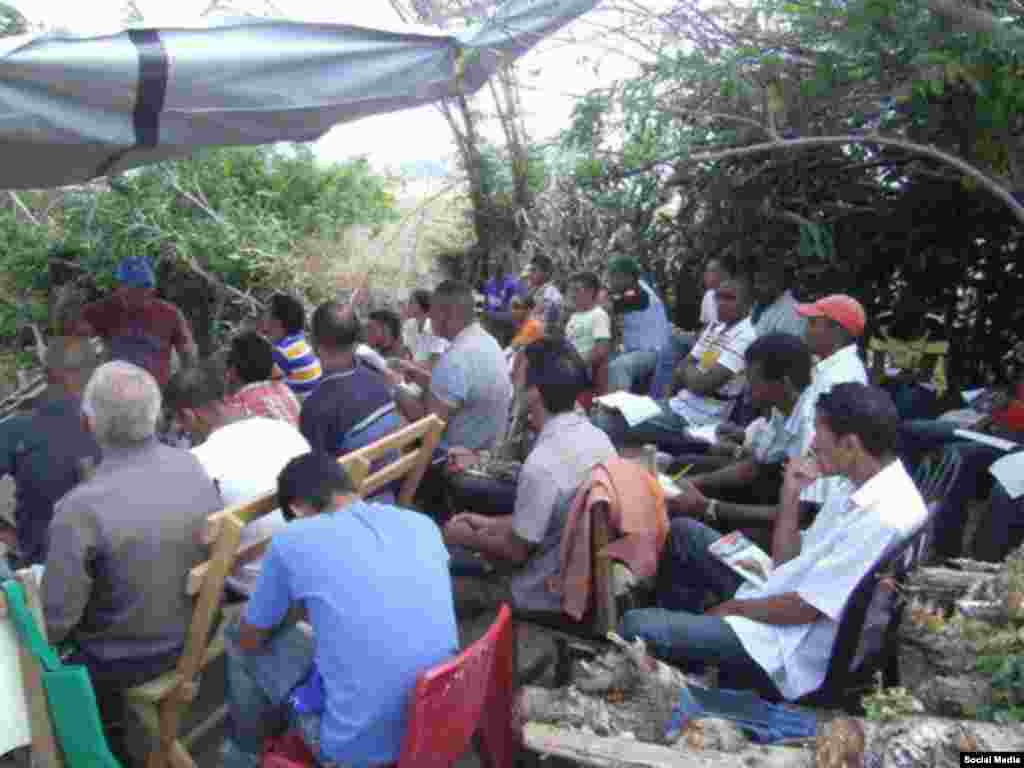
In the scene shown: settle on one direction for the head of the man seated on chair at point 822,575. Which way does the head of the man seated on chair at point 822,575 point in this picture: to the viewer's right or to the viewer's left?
to the viewer's left

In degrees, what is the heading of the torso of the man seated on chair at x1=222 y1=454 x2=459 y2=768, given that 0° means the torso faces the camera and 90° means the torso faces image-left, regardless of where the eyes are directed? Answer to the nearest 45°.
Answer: approximately 135°

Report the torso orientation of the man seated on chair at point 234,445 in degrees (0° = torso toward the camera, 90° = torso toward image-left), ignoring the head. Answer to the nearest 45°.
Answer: approximately 135°

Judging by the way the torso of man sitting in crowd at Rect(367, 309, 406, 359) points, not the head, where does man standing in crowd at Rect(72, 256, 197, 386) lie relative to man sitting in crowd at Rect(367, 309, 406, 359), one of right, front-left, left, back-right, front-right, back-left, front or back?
front

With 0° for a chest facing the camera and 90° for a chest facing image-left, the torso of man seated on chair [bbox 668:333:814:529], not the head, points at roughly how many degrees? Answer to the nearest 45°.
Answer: approximately 90°

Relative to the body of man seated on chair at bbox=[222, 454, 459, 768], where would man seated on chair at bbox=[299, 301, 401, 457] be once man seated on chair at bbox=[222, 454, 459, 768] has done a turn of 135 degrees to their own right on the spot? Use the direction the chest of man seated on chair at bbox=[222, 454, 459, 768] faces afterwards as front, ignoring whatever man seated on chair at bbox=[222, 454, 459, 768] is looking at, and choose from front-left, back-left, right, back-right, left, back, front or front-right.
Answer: left

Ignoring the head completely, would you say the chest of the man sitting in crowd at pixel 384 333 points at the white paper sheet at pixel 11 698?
no

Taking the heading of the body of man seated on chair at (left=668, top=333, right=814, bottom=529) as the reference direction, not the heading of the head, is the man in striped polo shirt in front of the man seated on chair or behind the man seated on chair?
in front

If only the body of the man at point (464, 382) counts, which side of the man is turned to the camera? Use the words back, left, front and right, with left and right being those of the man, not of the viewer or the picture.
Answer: left

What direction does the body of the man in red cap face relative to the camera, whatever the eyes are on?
to the viewer's left

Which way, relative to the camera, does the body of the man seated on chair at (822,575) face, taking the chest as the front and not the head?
to the viewer's left

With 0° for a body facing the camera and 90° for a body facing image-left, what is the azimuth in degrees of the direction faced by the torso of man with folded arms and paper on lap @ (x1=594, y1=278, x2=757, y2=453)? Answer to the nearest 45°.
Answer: approximately 45°

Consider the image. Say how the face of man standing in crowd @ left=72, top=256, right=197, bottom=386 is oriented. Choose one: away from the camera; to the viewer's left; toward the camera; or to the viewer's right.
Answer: toward the camera

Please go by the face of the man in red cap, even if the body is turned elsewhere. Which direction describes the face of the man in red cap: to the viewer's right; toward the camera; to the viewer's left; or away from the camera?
to the viewer's left

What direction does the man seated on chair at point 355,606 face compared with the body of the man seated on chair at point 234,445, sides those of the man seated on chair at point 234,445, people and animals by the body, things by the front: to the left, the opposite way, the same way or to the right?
the same way
